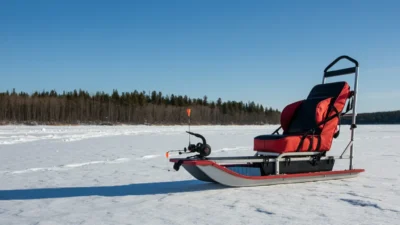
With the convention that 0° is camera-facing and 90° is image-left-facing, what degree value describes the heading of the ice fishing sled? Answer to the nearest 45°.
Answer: approximately 45°
